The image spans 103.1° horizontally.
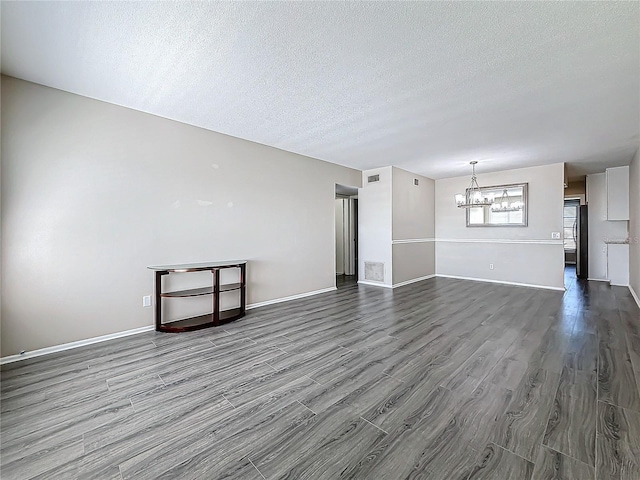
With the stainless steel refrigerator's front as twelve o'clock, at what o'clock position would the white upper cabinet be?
The white upper cabinet is roughly at 8 o'clock from the stainless steel refrigerator.

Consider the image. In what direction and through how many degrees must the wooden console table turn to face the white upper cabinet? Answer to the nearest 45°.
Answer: approximately 45° to its left

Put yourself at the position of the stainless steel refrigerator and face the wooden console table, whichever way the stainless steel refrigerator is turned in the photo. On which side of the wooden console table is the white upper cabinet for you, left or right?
left

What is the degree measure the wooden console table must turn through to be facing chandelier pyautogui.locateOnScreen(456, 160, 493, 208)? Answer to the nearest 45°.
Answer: approximately 45° to its left

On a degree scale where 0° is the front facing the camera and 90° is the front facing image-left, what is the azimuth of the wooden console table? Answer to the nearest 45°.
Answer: approximately 315°

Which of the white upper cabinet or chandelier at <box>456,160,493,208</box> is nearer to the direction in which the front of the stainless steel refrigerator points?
the chandelier

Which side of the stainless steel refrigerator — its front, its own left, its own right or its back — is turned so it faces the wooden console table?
left
